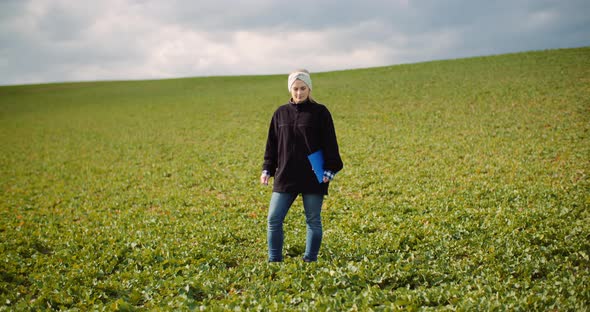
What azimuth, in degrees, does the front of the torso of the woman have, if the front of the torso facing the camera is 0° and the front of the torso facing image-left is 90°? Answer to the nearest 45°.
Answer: approximately 0°

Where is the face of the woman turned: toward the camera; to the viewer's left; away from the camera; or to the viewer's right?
toward the camera
